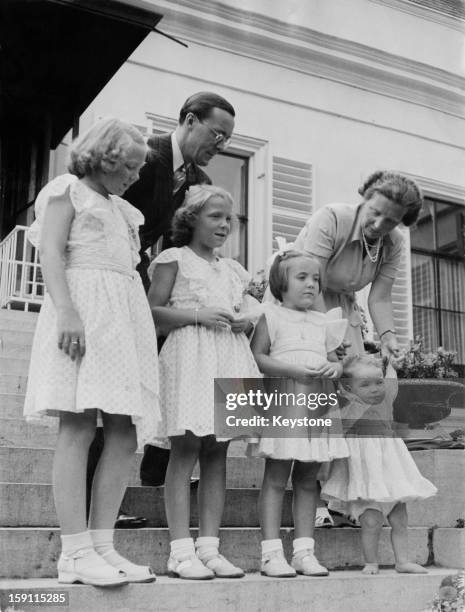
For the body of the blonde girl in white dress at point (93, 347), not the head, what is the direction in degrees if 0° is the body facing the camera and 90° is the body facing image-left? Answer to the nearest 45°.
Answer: approximately 315°

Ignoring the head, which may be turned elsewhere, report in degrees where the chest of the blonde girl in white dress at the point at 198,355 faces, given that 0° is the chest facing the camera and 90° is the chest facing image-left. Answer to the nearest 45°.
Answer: approximately 315°

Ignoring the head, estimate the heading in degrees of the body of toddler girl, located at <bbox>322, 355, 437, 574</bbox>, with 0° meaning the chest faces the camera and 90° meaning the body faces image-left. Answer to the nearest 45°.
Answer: approximately 315°

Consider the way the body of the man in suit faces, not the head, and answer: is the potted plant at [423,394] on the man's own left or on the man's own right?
on the man's own left

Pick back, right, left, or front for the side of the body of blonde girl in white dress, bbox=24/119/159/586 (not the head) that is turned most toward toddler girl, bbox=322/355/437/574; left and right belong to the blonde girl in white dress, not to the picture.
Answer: left

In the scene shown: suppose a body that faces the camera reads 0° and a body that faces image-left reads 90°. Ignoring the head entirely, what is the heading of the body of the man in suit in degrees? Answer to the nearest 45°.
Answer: approximately 315°

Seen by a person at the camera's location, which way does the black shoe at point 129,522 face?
facing to the right of the viewer
